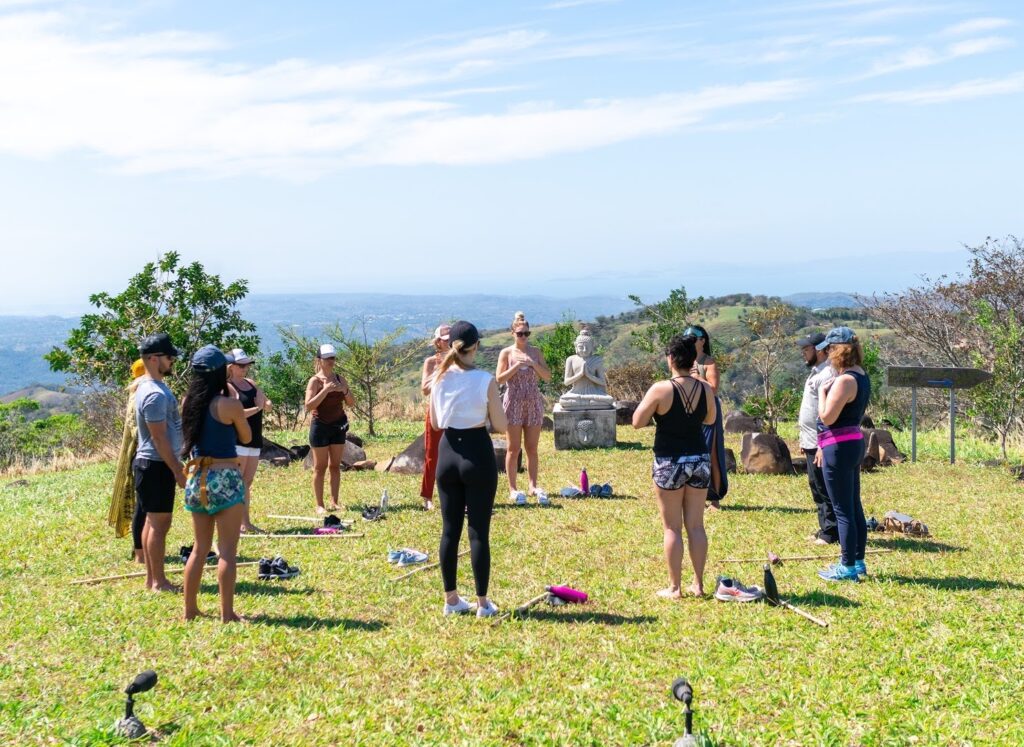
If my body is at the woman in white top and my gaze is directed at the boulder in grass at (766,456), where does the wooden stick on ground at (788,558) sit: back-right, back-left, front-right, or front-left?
front-right

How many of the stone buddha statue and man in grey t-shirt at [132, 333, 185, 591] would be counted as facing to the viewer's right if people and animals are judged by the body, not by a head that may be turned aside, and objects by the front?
1

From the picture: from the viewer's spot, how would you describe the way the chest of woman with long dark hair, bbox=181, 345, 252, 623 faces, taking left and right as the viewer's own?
facing away from the viewer and to the right of the viewer

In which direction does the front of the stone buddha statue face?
toward the camera

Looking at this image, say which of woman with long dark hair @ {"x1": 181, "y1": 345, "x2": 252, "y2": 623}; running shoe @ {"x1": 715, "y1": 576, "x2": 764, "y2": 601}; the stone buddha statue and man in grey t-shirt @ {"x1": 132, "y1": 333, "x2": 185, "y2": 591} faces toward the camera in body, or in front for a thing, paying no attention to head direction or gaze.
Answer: the stone buddha statue

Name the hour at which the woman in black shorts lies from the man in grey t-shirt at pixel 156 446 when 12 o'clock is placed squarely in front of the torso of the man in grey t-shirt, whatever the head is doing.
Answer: The woman in black shorts is roughly at 10 o'clock from the man in grey t-shirt.

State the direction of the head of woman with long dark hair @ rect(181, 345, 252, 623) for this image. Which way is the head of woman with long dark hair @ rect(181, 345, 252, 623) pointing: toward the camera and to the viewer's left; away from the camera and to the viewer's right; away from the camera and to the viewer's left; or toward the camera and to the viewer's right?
away from the camera and to the viewer's right

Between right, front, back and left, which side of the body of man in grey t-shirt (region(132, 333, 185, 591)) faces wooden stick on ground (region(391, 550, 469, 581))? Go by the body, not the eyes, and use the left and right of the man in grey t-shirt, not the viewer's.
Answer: front

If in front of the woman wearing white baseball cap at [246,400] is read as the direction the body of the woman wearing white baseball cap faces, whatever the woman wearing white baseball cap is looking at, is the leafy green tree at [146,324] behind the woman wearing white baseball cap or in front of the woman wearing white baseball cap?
behind

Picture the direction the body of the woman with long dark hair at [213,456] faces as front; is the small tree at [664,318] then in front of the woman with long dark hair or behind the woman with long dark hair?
in front

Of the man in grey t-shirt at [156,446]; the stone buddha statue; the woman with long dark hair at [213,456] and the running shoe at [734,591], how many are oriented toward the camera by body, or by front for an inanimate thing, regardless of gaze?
1

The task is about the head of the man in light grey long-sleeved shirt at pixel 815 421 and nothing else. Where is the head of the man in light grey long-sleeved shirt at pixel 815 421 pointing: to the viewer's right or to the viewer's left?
to the viewer's left

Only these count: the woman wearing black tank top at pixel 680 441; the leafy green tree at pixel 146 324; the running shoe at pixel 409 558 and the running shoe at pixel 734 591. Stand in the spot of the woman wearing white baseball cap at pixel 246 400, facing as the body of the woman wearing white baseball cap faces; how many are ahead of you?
3

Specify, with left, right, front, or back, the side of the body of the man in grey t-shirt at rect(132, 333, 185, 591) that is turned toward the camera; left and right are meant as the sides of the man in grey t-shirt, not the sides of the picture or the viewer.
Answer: right

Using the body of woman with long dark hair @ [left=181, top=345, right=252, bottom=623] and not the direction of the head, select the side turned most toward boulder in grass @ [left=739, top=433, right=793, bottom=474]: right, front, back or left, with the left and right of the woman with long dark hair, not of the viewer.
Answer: front

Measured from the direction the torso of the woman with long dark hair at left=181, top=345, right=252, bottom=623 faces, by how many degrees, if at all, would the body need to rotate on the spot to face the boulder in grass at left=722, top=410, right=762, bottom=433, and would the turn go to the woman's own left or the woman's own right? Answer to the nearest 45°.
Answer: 0° — they already face it

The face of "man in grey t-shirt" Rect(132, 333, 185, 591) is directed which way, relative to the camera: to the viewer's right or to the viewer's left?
to the viewer's right
